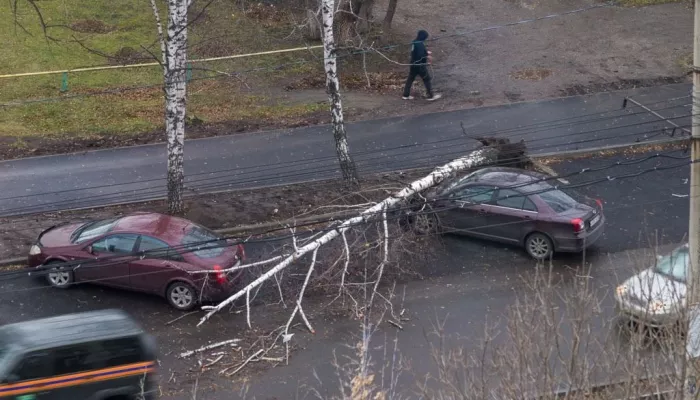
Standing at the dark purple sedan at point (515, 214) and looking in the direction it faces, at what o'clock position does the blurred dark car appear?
The blurred dark car is roughly at 9 o'clock from the dark purple sedan.

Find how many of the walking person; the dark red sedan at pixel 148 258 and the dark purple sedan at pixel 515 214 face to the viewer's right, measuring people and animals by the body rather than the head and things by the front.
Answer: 1

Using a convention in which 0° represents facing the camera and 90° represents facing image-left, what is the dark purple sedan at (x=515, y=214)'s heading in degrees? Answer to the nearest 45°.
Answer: approximately 135°

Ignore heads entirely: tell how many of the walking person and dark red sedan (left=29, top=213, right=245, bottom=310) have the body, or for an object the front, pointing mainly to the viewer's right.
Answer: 1

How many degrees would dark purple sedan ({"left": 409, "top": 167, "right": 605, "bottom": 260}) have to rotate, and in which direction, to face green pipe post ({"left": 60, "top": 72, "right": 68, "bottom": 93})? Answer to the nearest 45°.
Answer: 0° — it already faces it

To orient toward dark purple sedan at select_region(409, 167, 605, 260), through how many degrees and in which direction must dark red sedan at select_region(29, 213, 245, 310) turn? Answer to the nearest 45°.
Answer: approximately 135° to its right

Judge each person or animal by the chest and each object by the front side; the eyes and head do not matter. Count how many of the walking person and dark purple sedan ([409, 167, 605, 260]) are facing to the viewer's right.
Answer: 1

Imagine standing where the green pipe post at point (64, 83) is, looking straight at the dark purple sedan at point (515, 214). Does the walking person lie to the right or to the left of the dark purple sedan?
left

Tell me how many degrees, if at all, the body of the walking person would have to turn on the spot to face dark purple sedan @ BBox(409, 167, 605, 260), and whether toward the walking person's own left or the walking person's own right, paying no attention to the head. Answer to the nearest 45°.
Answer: approximately 90° to the walking person's own right

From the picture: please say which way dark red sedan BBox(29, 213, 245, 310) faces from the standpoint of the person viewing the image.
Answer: facing away from the viewer and to the left of the viewer

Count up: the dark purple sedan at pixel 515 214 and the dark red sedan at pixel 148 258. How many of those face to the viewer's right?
0

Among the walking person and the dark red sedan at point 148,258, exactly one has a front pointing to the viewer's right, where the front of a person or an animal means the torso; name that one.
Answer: the walking person

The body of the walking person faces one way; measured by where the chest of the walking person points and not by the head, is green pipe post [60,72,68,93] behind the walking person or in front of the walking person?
behind

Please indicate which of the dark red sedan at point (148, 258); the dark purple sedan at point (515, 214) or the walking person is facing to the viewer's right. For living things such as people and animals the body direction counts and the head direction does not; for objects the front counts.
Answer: the walking person

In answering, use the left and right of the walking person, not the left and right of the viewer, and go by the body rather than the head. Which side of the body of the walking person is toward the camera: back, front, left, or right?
right

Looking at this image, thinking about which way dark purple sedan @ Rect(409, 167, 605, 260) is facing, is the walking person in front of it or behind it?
in front

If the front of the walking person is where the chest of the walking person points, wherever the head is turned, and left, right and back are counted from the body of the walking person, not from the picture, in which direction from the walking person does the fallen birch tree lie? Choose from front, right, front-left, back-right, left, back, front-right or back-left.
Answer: right
